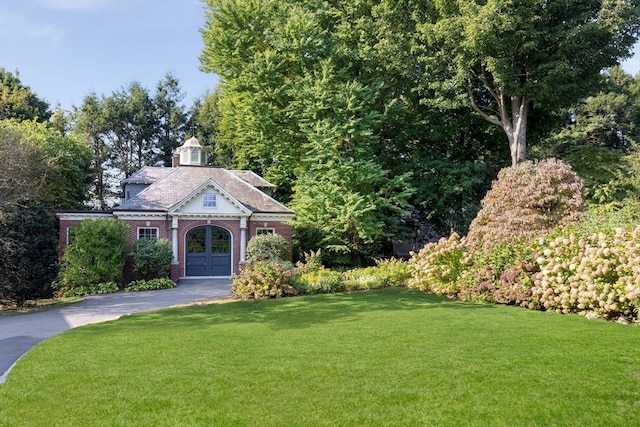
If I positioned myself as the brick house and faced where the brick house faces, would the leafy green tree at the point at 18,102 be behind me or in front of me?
behind

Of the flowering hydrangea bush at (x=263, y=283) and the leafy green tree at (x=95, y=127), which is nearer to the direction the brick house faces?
the flowering hydrangea bush

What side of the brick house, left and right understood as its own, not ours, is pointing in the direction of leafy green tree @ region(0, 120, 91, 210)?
right

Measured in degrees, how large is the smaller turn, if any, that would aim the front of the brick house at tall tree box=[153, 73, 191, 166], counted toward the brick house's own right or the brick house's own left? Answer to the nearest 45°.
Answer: approximately 180°

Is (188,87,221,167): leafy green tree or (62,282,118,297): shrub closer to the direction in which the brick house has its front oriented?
the shrub

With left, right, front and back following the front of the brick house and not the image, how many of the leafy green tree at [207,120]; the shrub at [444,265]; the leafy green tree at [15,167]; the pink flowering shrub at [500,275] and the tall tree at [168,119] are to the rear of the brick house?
2

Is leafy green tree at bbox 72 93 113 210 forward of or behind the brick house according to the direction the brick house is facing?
behind

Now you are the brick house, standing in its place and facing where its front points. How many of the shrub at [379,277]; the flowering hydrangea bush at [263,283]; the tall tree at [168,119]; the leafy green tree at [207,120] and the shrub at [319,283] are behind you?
2

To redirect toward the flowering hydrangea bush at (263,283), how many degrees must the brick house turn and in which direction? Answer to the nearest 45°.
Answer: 0° — it already faces it

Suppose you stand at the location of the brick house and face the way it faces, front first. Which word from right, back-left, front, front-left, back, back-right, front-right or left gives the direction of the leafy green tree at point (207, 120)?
back

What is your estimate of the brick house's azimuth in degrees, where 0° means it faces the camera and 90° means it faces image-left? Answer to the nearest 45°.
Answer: approximately 0°

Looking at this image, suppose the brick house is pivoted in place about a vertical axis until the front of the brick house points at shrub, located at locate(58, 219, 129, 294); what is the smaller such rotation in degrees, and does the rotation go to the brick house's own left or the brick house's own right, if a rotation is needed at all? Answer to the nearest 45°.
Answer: approximately 45° to the brick house's own right
